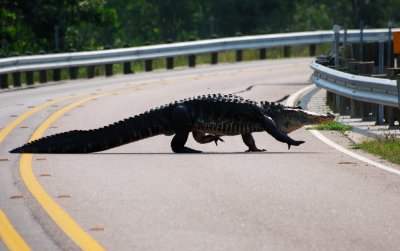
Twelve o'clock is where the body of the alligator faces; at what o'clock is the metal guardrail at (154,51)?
The metal guardrail is roughly at 9 o'clock from the alligator.

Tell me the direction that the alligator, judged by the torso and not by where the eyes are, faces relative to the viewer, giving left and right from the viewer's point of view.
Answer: facing to the right of the viewer

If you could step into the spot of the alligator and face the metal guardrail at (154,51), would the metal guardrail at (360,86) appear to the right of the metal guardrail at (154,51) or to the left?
right

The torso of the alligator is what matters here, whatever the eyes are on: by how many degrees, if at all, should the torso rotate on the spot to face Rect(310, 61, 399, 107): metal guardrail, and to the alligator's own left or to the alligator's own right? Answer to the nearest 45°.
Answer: approximately 45° to the alligator's own left
